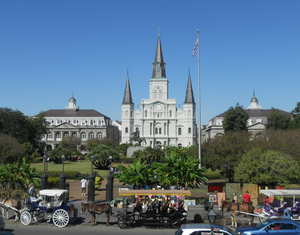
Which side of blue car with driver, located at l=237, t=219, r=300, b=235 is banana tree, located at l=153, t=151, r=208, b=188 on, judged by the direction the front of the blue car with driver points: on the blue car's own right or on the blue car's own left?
on the blue car's own right

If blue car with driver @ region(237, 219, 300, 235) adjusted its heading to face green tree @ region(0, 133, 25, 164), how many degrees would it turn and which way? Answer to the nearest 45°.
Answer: approximately 45° to its right

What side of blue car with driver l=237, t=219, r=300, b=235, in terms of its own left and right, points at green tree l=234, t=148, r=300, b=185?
right

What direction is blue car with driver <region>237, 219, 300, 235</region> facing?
to the viewer's left

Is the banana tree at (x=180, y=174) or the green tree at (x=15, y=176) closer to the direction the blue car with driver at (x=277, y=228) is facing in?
the green tree

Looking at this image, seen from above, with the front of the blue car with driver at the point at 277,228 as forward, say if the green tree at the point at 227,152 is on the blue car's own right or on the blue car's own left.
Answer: on the blue car's own right
